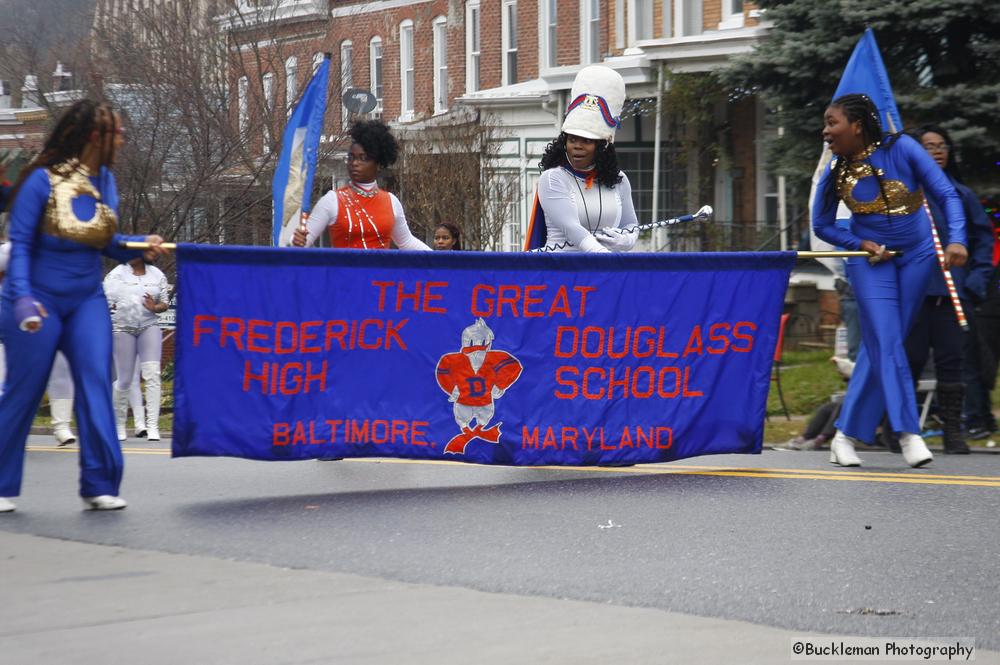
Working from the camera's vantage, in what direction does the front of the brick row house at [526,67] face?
facing the viewer and to the left of the viewer

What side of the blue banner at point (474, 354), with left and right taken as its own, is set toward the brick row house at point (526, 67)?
back

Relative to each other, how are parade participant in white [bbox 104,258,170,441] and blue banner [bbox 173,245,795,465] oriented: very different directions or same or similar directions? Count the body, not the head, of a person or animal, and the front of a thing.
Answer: same or similar directions

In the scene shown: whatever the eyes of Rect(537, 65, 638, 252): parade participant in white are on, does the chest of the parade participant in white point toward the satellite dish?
no

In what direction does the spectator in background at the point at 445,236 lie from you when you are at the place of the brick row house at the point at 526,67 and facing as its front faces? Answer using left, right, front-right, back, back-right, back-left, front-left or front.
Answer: front-left

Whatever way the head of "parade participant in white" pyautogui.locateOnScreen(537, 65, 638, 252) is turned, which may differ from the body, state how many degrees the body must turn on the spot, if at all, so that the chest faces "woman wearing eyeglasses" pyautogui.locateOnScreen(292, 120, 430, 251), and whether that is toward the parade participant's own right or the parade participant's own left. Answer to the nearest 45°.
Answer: approximately 90° to the parade participant's own right

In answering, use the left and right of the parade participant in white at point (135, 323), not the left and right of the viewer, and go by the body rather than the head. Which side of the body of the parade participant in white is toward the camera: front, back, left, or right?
front

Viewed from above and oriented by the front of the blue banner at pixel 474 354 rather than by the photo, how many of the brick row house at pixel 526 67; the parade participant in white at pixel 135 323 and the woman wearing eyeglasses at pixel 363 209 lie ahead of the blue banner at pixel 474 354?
0

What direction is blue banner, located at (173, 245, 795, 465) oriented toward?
toward the camera

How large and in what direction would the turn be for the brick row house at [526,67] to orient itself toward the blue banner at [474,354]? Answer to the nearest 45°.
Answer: approximately 45° to its left

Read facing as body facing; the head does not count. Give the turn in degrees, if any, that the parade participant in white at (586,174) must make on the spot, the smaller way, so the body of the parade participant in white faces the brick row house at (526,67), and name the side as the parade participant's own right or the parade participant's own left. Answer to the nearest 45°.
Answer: approximately 180°

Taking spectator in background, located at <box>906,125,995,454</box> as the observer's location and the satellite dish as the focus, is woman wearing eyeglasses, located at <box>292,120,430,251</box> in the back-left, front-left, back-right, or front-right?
front-left

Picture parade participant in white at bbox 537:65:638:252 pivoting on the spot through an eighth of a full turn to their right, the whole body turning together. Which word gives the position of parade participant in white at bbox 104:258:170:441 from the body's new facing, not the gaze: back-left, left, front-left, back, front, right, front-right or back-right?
right

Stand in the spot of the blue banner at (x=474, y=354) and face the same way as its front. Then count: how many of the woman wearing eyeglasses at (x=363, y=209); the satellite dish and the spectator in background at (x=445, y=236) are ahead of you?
0

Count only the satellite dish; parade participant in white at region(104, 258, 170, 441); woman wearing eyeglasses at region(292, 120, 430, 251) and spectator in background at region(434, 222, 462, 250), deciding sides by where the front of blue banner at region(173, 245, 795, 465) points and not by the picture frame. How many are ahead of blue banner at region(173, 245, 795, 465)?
0

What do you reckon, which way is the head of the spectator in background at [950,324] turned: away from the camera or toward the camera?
toward the camera

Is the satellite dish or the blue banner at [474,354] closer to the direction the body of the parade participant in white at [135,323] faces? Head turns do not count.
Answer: the blue banner
